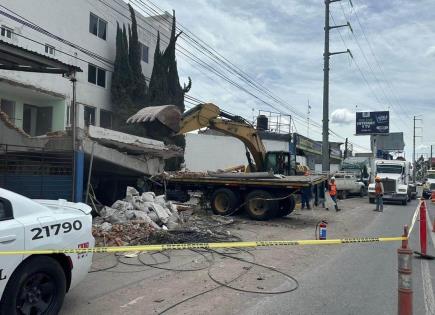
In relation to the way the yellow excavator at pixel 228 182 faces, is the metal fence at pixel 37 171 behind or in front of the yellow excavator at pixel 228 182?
in front

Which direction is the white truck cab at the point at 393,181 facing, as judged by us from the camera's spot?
facing the viewer

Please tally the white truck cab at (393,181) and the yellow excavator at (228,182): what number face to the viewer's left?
1

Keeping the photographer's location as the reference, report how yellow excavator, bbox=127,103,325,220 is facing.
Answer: facing to the left of the viewer

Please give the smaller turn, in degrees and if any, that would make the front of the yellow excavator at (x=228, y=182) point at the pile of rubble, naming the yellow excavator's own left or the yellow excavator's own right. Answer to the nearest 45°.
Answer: approximately 45° to the yellow excavator's own left

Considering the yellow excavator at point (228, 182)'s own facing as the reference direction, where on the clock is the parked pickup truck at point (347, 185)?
The parked pickup truck is roughly at 4 o'clock from the yellow excavator.

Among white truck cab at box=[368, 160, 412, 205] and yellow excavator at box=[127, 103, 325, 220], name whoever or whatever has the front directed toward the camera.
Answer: the white truck cab

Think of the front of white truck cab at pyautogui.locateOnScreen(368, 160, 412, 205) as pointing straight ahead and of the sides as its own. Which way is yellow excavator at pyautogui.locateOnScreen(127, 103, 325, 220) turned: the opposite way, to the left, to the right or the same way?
to the right
